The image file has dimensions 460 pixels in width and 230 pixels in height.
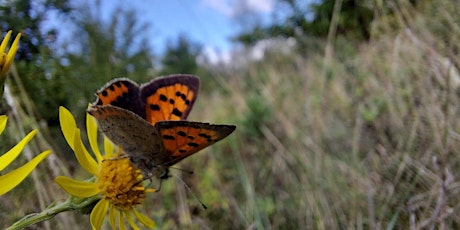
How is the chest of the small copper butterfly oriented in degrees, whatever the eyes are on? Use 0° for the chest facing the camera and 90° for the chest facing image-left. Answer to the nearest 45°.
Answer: approximately 270°
